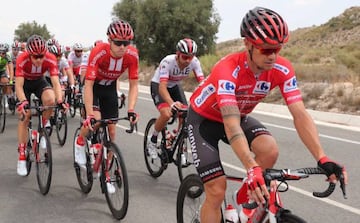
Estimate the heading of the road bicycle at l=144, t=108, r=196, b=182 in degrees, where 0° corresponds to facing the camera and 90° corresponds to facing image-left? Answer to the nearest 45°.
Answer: approximately 315°

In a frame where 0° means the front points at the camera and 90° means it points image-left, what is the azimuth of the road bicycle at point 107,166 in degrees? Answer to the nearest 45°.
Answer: approximately 315°

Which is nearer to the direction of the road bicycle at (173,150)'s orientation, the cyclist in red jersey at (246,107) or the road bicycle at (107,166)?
the cyclist in red jersey

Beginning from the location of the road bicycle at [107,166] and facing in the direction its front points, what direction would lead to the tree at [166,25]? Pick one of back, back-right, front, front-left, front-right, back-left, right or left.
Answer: back-left
